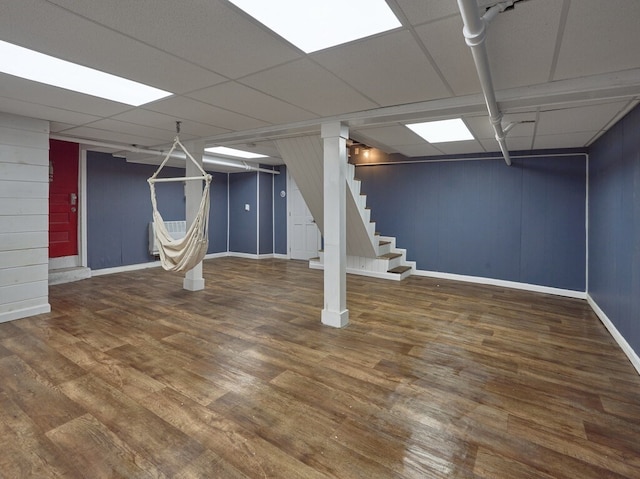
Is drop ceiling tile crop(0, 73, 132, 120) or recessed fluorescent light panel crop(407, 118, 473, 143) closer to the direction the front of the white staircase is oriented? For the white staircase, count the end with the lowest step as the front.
the recessed fluorescent light panel

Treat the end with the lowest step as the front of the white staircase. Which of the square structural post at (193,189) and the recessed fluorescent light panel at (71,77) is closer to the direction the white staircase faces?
the recessed fluorescent light panel

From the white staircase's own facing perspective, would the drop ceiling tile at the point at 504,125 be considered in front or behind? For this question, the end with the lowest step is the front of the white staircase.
in front

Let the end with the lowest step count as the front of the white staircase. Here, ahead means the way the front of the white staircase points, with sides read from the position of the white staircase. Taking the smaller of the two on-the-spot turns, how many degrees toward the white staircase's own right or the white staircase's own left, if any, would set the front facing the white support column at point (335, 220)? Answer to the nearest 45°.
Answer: approximately 45° to the white staircase's own right

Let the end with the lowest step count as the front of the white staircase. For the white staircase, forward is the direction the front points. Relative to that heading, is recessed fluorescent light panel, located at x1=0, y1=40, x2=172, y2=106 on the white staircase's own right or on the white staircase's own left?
on the white staircase's own right

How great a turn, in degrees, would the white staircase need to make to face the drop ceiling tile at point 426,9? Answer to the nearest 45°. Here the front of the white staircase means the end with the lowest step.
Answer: approximately 45° to its right

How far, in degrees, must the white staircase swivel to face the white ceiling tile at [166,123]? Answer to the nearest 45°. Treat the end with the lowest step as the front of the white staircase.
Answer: approximately 90° to its right

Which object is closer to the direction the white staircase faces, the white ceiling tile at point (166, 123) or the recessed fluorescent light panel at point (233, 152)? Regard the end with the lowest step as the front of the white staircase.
the white ceiling tile

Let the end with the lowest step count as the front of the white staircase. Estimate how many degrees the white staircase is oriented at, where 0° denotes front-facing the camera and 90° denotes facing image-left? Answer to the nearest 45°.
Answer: approximately 315°
